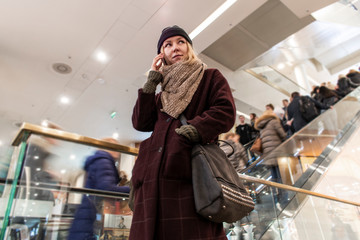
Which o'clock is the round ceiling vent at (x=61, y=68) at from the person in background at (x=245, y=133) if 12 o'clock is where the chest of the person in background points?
The round ceiling vent is roughly at 2 o'clock from the person in background.

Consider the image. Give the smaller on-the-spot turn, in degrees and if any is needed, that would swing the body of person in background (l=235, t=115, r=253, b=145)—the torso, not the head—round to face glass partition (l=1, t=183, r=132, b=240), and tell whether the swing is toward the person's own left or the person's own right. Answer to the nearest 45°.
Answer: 0° — they already face it

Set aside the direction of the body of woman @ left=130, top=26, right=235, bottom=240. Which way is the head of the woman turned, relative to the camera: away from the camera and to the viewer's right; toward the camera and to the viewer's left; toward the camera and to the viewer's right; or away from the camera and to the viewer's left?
toward the camera and to the viewer's right

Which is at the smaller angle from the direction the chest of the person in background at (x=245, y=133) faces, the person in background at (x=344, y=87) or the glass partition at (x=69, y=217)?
the glass partition

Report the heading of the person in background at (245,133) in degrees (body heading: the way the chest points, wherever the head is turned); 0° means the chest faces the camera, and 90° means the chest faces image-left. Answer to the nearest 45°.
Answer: approximately 0°

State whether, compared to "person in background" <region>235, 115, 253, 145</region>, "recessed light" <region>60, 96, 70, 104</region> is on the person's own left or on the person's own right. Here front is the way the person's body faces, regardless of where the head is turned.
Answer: on the person's own right

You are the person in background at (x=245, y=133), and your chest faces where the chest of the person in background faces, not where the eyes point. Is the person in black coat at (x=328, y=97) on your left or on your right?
on your left

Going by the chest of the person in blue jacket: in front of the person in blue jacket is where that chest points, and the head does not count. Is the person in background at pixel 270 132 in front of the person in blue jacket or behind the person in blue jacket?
in front

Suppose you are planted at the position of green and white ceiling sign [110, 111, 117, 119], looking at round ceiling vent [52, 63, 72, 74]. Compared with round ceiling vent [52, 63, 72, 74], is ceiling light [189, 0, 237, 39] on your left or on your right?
left
